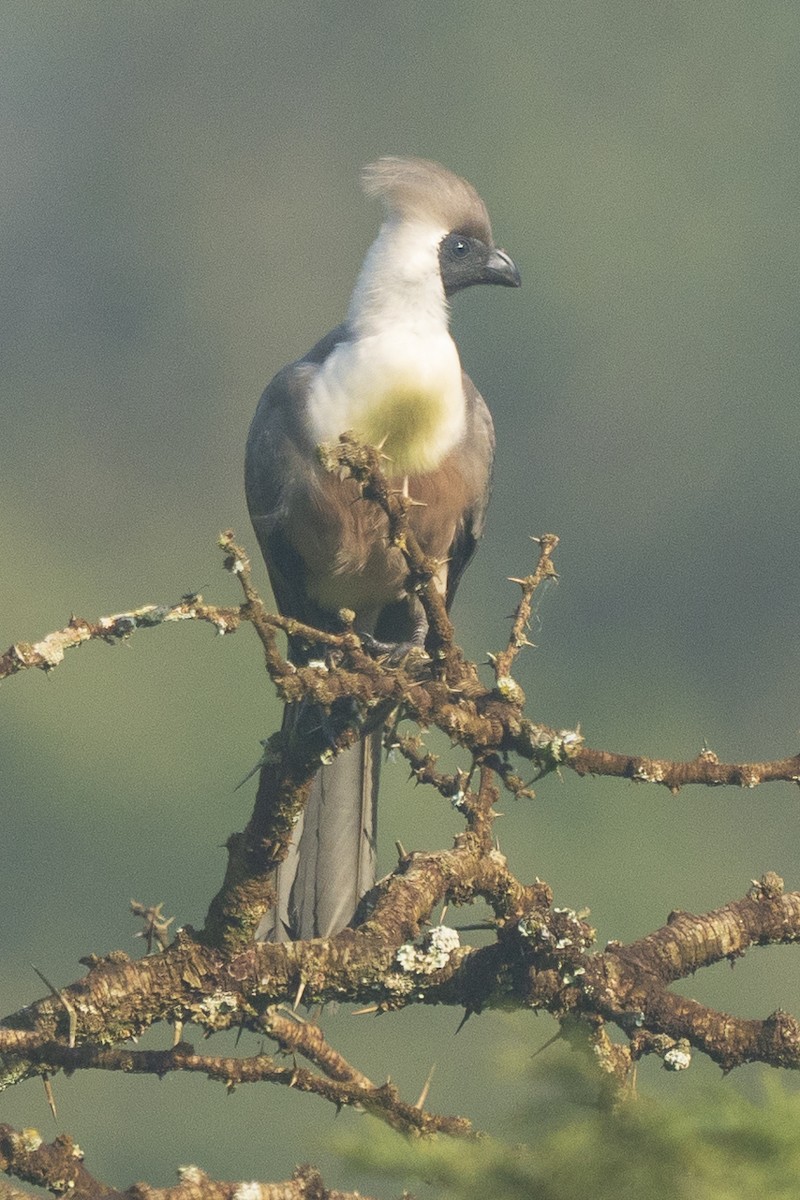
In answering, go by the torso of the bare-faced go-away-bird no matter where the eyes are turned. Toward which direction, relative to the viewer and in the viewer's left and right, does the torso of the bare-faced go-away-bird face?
facing the viewer and to the right of the viewer
